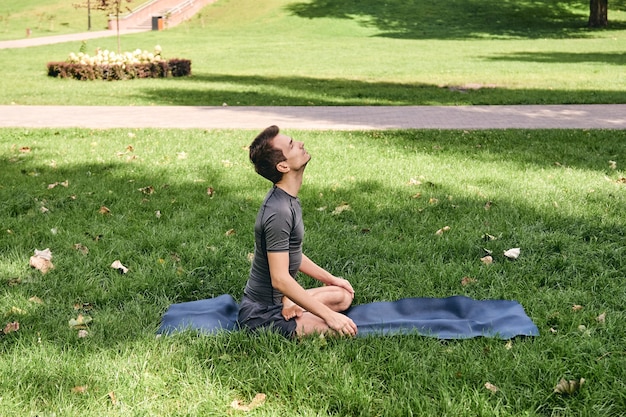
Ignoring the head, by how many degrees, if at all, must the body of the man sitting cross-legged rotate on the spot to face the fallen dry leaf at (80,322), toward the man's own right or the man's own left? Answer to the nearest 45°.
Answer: approximately 180°

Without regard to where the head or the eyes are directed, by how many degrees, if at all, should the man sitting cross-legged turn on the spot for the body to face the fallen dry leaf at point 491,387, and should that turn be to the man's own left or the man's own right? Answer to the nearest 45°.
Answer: approximately 45° to the man's own right

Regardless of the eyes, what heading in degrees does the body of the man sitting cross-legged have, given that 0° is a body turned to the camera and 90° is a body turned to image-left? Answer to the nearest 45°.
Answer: approximately 270°

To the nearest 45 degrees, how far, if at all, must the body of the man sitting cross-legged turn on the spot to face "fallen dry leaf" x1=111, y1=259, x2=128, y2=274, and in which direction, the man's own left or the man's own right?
approximately 135° to the man's own left

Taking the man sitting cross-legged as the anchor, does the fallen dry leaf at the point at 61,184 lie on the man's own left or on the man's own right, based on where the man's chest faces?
on the man's own left

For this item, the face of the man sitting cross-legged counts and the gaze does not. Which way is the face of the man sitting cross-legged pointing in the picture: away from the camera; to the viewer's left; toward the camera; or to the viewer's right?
to the viewer's right

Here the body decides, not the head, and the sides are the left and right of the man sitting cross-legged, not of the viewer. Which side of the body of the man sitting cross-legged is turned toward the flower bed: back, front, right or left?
left

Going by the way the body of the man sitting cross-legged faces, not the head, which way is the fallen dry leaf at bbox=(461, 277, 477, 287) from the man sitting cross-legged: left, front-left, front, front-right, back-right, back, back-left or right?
front-left
